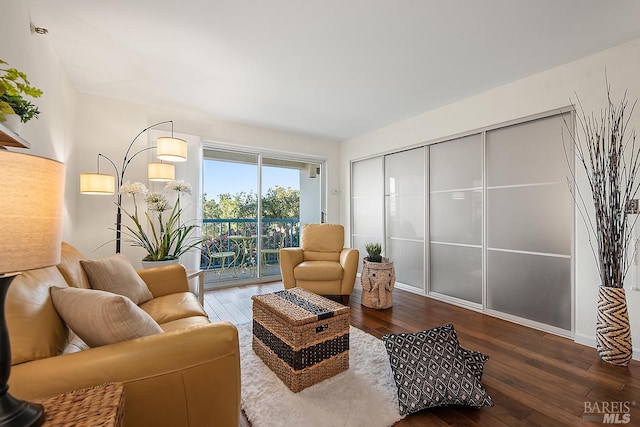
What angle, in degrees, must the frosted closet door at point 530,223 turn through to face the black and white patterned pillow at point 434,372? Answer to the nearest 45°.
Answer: approximately 45° to its left

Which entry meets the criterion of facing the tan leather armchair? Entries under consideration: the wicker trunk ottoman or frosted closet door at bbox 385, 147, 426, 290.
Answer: the frosted closet door

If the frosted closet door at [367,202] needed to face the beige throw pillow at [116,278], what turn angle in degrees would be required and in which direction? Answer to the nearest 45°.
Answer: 0° — it already faces it

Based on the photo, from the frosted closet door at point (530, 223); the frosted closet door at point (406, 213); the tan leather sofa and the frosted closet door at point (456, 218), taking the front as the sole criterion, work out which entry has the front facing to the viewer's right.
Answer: the tan leather sofa

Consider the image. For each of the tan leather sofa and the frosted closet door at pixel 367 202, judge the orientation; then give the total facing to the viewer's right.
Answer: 1

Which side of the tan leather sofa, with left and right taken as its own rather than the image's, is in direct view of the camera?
right

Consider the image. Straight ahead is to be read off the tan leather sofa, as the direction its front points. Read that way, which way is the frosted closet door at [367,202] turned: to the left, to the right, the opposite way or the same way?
the opposite way

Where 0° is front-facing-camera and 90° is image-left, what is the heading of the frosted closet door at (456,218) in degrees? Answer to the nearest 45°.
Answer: approximately 45°

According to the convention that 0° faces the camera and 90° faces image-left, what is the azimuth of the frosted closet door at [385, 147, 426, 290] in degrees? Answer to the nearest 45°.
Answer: approximately 45°

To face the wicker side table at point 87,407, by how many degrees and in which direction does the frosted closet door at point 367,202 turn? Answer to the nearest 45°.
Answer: approximately 45° to its left
